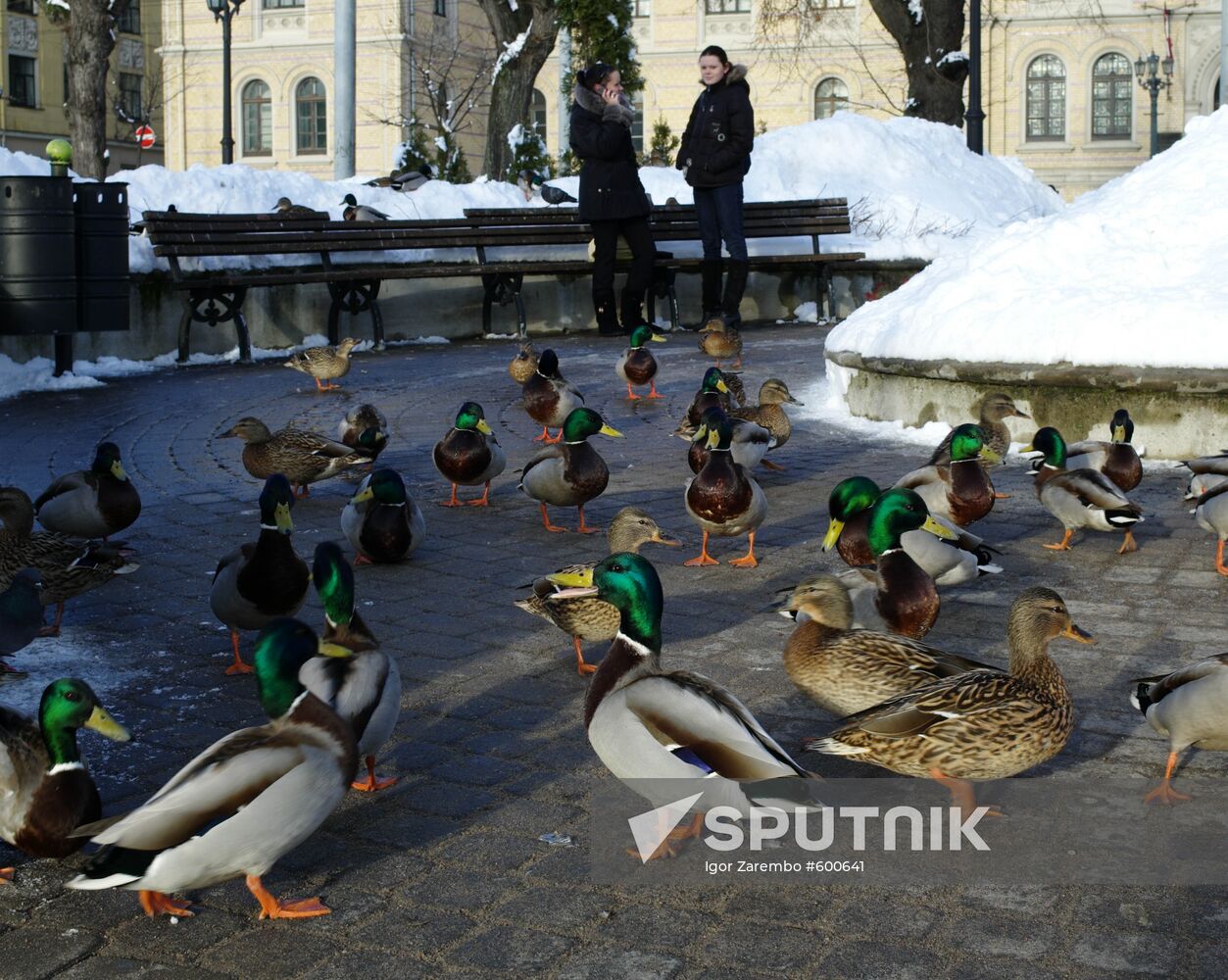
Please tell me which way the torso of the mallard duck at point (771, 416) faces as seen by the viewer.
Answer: to the viewer's right

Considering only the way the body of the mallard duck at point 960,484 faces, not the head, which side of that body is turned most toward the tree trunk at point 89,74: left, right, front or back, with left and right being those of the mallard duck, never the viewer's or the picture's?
back

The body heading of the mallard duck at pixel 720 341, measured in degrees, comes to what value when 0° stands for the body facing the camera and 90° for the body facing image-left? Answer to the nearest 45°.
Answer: approximately 45°

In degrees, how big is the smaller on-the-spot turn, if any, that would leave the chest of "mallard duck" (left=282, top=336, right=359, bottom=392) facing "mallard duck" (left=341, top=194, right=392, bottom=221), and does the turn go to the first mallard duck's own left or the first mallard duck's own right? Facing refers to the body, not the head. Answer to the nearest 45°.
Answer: approximately 90° to the first mallard duck's own left

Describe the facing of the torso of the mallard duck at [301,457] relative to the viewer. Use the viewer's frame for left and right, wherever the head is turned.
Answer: facing to the left of the viewer

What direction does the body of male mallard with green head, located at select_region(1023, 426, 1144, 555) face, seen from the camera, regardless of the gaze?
to the viewer's left

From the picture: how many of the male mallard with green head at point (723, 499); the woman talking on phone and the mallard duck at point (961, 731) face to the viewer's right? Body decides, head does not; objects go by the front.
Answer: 2

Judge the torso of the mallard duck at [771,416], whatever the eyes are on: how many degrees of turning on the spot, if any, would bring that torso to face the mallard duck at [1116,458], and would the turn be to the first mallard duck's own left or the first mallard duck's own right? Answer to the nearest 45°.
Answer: approximately 45° to the first mallard duck's own right

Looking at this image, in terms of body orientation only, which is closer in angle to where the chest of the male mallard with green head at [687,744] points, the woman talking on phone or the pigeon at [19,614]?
the pigeon
